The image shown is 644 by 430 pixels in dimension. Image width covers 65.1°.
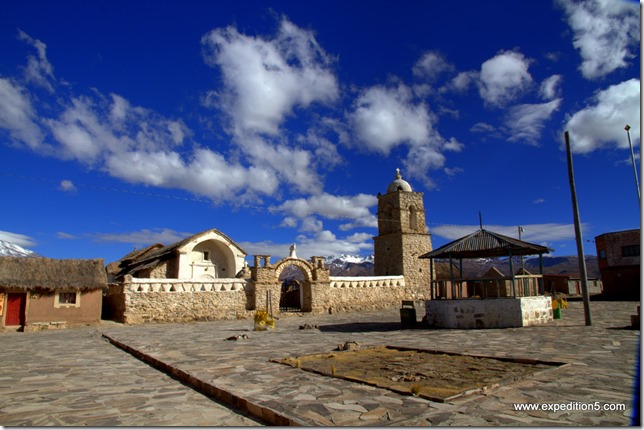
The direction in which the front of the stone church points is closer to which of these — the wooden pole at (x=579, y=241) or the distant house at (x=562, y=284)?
the wooden pole

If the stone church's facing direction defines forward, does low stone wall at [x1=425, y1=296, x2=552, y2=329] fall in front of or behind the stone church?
in front

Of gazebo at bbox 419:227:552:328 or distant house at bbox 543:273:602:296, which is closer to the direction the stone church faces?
the gazebo

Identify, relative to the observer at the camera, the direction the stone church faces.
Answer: facing the viewer and to the right of the viewer

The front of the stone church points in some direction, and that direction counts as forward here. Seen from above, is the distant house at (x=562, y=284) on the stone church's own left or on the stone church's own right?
on the stone church's own left

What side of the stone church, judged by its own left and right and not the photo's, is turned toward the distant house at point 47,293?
right
